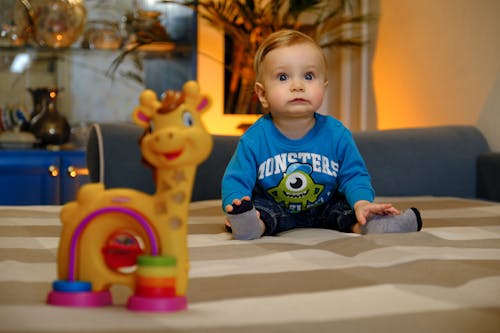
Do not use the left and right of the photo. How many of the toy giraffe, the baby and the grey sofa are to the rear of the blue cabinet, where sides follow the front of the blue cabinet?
0

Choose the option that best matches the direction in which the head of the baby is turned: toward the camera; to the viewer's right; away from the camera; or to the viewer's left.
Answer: toward the camera

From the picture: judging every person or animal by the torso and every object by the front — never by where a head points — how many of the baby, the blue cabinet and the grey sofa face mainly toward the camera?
3

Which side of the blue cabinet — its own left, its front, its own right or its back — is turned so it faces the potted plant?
left

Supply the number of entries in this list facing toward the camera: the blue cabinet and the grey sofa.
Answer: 2

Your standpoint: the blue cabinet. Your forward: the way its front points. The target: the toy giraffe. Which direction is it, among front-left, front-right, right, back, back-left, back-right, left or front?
front

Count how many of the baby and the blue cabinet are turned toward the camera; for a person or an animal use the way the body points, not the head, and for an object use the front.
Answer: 2

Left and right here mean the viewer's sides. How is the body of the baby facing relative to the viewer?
facing the viewer

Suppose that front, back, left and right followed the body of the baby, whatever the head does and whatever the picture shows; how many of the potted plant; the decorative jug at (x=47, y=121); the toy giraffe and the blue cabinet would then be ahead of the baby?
1

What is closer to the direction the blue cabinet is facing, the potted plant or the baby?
the baby

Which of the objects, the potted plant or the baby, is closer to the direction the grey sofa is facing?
the baby

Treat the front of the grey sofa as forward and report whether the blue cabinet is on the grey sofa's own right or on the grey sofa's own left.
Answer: on the grey sofa's own right

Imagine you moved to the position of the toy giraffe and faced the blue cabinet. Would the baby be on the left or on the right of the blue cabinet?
right

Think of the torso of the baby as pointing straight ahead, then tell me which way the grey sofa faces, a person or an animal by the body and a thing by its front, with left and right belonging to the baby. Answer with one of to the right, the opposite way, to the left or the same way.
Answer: the same way

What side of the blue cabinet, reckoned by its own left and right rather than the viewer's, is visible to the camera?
front

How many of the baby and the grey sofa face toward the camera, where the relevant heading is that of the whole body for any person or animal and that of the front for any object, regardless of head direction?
2

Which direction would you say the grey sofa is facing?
toward the camera
